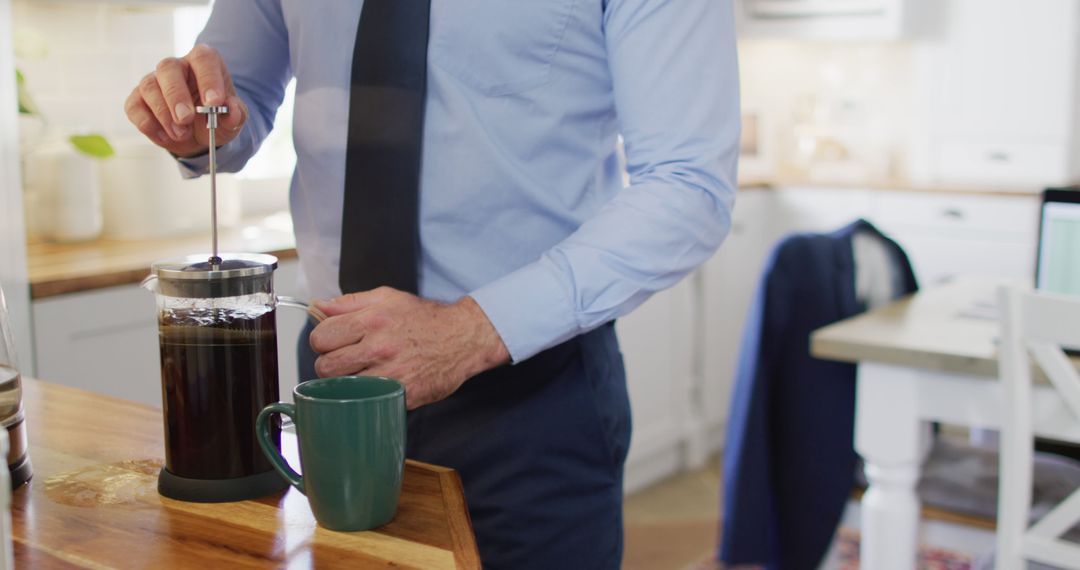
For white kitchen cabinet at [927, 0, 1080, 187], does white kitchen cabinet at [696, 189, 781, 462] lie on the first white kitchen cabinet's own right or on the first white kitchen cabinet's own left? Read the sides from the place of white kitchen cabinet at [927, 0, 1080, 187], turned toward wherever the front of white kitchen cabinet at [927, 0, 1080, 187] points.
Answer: on the first white kitchen cabinet's own right

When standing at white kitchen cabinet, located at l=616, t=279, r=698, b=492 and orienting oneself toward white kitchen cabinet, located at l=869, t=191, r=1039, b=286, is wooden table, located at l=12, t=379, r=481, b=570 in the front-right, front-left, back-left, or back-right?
back-right

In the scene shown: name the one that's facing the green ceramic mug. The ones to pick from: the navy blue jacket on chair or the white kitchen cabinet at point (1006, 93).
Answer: the white kitchen cabinet

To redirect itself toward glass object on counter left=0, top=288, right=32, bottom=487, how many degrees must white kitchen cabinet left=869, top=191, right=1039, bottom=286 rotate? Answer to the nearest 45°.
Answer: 0° — it already faces it

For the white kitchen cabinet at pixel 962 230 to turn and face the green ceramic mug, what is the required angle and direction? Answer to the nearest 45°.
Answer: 0° — it already faces it
